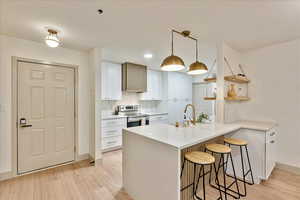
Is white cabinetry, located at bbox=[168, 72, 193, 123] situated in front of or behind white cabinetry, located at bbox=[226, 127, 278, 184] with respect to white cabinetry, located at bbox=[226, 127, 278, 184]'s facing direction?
behind

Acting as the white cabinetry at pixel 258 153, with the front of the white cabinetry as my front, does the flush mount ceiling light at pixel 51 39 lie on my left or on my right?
on my right

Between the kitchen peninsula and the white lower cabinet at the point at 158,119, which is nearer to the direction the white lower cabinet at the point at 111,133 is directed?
the kitchen peninsula

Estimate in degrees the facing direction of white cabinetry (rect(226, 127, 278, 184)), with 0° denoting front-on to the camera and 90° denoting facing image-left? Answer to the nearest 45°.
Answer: approximately 315°

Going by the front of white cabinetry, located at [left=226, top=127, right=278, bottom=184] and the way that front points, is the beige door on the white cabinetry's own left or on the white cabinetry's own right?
on the white cabinetry's own right
